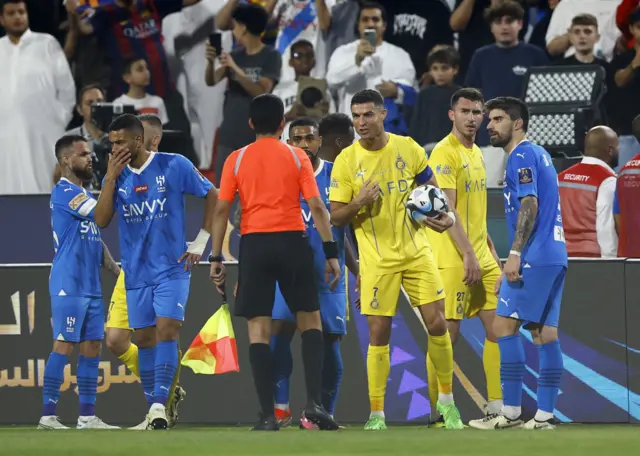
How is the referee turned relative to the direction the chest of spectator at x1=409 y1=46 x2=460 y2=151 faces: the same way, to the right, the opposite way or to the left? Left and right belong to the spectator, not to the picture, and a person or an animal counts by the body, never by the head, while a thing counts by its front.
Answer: the opposite way

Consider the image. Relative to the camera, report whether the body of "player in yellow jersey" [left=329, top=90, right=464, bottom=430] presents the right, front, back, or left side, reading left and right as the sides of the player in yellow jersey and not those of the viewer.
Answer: front

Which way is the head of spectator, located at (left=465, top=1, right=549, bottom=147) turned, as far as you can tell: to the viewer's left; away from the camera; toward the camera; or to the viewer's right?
toward the camera

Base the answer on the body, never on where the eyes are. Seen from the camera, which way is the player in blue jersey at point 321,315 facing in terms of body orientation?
toward the camera

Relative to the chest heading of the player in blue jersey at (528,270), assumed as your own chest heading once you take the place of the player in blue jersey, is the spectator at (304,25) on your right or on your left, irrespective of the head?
on your right

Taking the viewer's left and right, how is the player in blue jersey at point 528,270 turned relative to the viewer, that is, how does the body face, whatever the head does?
facing to the left of the viewer

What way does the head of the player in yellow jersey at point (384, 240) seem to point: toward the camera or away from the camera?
toward the camera

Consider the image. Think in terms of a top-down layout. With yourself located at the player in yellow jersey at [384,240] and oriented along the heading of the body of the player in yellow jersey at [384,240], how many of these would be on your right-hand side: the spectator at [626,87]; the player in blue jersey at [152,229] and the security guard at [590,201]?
1

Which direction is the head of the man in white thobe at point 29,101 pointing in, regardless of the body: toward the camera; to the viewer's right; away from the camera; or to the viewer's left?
toward the camera

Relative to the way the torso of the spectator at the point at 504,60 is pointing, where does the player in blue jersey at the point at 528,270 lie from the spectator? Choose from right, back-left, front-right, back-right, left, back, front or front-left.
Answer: front

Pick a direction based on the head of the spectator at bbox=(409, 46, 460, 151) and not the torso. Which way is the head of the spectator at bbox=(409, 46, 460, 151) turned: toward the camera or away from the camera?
toward the camera

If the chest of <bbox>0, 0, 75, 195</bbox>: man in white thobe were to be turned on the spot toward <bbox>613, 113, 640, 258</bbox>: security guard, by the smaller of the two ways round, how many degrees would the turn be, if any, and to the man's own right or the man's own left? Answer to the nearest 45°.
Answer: approximately 45° to the man's own left
